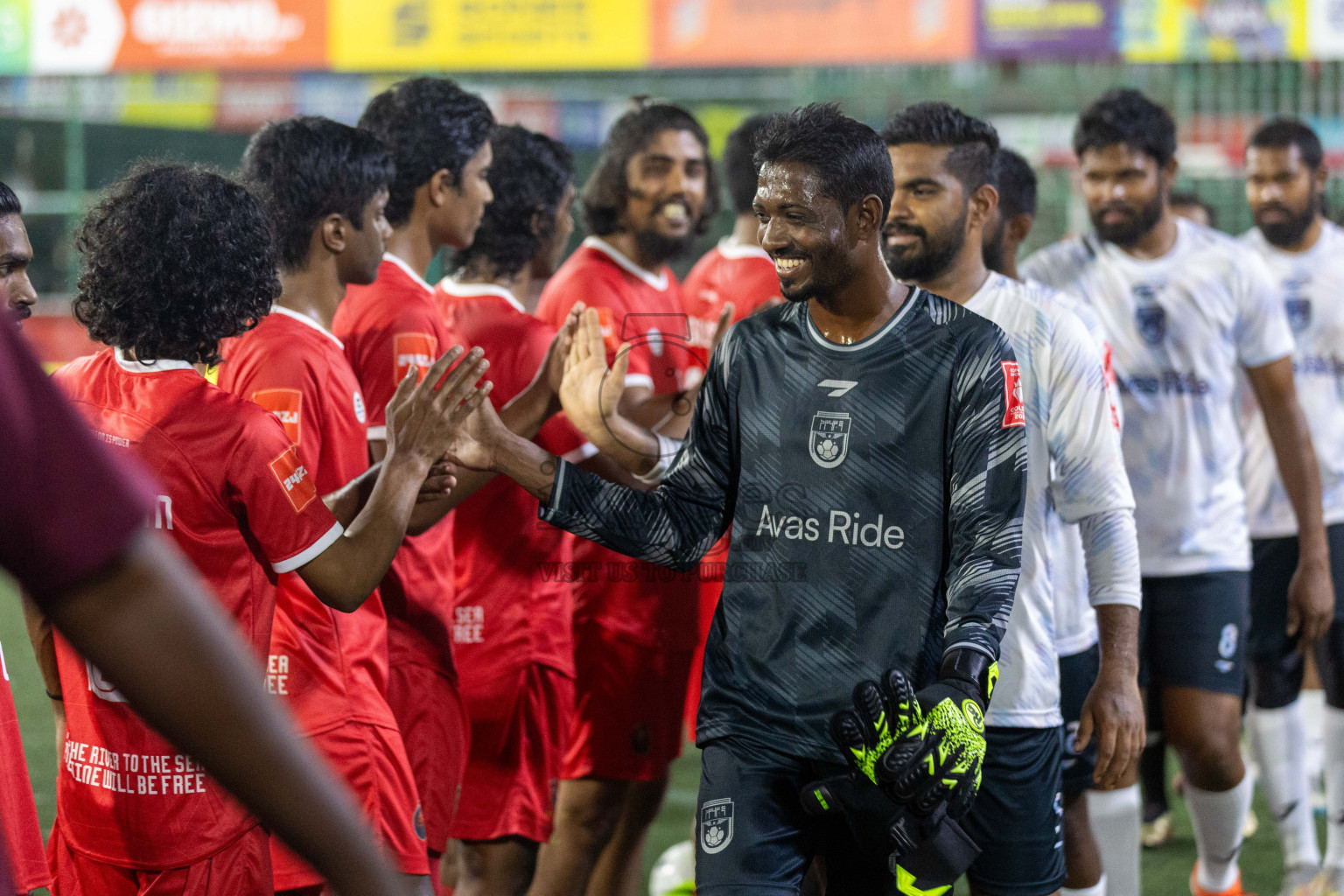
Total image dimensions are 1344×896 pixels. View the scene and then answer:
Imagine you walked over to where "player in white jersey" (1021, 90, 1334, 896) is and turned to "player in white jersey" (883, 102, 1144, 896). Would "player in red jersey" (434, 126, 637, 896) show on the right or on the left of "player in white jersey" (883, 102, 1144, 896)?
right

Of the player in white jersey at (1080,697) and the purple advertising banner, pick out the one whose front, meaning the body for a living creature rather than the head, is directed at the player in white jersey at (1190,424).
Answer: the purple advertising banner

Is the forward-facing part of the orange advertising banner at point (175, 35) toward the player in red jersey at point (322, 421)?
yes

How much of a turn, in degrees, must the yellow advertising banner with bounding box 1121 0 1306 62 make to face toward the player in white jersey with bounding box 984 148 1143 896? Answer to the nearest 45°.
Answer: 0° — it already faces them

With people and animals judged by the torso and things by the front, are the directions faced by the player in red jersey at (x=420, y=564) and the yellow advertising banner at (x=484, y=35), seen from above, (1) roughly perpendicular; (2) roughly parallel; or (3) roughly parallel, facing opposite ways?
roughly perpendicular

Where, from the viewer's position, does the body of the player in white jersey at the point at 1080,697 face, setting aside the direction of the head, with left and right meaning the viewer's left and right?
facing to the left of the viewer

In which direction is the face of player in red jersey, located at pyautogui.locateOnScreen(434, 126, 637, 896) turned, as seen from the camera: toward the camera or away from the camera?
away from the camera

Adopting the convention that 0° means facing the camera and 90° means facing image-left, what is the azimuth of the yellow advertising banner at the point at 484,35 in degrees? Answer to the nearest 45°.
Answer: approximately 0°

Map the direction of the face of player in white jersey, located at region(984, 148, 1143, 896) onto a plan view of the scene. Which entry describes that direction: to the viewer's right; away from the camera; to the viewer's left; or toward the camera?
to the viewer's left

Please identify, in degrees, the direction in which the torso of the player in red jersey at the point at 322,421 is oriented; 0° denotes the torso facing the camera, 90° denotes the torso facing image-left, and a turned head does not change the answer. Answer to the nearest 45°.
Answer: approximately 270°
